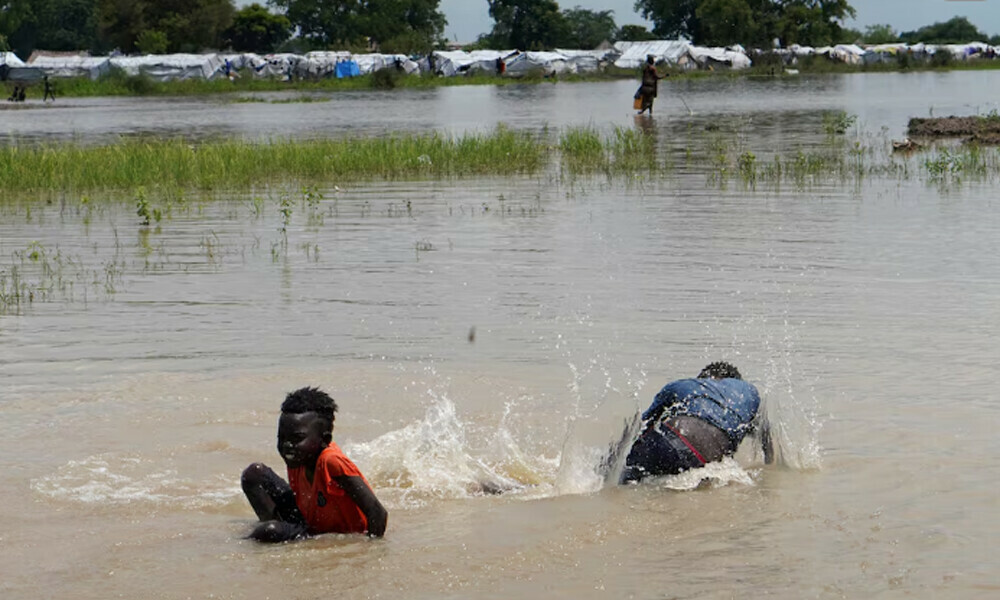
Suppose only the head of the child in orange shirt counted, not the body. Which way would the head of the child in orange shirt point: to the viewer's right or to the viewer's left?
to the viewer's left

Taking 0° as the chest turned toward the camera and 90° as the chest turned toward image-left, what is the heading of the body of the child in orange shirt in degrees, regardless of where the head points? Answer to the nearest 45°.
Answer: approximately 45°

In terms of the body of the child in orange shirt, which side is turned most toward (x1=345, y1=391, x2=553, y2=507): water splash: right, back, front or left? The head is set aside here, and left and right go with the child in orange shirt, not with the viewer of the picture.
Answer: back

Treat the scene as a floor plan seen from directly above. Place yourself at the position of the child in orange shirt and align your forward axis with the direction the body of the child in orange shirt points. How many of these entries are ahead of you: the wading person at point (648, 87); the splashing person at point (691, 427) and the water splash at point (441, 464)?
0

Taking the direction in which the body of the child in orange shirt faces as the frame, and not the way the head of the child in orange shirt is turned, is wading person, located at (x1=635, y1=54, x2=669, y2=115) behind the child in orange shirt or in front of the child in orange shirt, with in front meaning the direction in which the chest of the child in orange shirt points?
behind

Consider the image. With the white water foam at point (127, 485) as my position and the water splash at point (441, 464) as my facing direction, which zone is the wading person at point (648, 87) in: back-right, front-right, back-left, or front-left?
front-left

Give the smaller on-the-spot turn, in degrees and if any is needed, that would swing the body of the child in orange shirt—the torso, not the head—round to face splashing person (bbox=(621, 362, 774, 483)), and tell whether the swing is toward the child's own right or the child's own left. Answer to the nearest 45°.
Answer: approximately 135° to the child's own left

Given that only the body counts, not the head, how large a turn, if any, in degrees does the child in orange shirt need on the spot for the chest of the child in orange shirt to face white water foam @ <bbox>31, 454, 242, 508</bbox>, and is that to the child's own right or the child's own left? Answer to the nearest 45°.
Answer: approximately 90° to the child's own right
